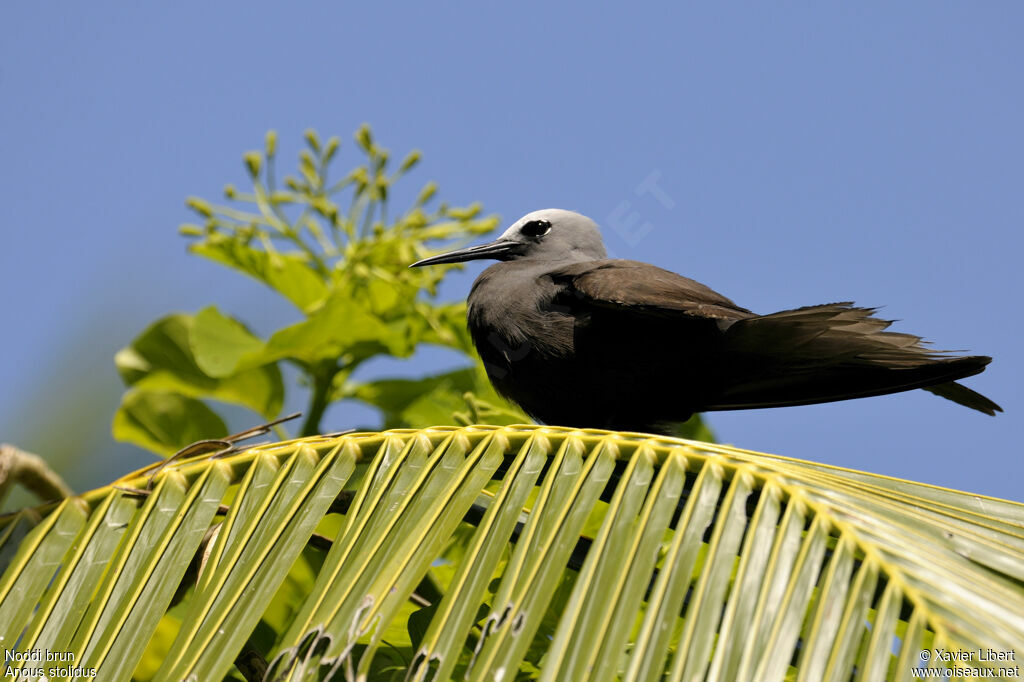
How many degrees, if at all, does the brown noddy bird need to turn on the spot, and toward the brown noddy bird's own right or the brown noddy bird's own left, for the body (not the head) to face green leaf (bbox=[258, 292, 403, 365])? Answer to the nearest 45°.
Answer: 0° — it already faces it

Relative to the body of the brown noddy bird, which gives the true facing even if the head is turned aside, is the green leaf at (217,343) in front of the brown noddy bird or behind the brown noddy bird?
in front

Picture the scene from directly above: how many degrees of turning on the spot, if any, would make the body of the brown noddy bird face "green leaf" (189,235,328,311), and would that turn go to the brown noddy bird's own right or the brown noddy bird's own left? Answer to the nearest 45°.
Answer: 0° — it already faces it

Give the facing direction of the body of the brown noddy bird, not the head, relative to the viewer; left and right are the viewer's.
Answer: facing to the left of the viewer

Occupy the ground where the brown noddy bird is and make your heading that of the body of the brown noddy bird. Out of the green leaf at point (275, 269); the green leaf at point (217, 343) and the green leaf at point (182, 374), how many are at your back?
0

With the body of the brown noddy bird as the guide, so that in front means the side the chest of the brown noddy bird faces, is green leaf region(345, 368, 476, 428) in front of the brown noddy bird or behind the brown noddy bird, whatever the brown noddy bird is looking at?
in front

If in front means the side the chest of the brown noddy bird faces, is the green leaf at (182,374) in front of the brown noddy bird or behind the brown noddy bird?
in front

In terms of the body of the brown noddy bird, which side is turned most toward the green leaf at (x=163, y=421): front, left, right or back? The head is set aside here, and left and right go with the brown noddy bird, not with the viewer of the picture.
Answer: front
